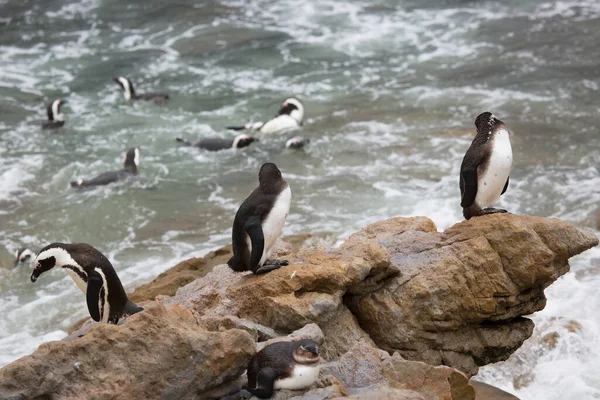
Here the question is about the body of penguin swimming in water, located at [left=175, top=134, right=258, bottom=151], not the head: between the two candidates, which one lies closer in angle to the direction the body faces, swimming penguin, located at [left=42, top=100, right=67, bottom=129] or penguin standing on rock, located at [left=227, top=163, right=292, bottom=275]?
the penguin standing on rock

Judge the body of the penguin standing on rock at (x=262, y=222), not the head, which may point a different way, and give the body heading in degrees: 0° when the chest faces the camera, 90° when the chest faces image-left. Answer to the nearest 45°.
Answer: approximately 270°

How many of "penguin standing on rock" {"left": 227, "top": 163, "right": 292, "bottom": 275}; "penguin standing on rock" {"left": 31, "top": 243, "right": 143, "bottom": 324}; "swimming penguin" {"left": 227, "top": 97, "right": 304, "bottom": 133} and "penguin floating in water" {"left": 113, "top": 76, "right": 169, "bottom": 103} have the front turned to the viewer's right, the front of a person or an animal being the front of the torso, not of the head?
2

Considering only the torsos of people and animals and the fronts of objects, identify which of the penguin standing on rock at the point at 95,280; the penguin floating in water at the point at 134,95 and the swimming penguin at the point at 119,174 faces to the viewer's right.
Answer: the swimming penguin

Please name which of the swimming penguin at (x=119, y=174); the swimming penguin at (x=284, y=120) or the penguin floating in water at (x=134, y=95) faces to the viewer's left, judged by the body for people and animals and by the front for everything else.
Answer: the penguin floating in water

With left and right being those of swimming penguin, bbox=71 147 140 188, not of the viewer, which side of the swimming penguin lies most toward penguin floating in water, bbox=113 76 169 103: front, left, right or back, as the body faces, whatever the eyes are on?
left

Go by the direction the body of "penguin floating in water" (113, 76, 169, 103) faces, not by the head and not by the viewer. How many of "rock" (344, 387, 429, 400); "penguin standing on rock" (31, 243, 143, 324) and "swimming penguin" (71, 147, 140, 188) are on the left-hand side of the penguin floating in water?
3

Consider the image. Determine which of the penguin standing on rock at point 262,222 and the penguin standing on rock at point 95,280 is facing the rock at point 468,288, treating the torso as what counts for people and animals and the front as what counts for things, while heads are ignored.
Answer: the penguin standing on rock at point 262,222

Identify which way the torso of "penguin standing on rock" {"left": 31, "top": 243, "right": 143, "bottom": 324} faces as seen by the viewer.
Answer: to the viewer's left

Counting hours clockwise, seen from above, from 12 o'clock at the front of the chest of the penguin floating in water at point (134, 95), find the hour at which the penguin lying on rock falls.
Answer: The penguin lying on rock is roughly at 9 o'clock from the penguin floating in water.

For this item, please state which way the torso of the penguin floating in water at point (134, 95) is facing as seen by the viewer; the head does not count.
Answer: to the viewer's left

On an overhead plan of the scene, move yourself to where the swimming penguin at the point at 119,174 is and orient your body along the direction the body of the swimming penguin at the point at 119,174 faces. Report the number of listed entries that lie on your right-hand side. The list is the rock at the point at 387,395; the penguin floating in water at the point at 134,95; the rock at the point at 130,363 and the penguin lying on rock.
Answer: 3

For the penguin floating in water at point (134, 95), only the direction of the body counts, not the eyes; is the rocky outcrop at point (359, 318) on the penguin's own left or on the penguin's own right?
on the penguin's own left

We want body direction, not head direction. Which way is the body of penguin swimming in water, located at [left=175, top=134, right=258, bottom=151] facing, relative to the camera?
to the viewer's right

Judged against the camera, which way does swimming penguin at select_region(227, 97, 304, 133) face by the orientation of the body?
to the viewer's right

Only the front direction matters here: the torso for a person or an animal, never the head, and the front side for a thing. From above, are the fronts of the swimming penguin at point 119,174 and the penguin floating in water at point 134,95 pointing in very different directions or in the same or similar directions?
very different directions

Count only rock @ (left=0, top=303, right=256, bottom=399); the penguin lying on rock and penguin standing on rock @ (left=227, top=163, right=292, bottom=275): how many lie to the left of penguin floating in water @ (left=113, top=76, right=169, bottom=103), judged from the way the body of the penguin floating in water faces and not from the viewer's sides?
3
